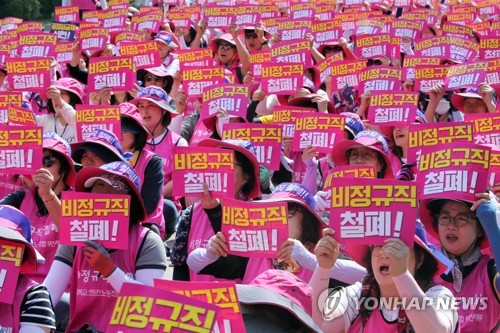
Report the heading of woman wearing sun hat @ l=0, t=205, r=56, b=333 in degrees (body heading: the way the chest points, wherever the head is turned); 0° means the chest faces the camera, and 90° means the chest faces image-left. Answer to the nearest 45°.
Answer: approximately 45°

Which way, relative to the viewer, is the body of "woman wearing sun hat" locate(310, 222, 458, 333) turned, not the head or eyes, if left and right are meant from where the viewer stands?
facing the viewer and to the left of the viewer

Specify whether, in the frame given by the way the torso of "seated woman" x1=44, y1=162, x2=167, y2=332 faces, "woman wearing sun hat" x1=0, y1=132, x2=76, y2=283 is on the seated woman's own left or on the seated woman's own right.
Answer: on the seated woman's own right

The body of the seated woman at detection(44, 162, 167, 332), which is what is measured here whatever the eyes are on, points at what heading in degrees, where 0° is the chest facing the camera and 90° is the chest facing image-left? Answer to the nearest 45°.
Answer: approximately 45°

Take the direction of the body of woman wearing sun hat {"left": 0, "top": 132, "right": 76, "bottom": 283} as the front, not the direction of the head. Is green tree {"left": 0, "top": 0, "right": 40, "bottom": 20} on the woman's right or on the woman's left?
on the woman's right

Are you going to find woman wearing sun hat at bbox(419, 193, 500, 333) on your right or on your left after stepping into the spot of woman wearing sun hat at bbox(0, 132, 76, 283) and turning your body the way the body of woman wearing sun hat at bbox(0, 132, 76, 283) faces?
on your left

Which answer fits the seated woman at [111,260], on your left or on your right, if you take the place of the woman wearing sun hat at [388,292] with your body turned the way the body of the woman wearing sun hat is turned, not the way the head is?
on your right

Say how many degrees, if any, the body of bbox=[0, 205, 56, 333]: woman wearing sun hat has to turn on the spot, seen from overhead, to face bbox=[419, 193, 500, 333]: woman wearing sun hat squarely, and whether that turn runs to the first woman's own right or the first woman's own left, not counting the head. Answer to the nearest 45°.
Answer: approximately 135° to the first woman's own left

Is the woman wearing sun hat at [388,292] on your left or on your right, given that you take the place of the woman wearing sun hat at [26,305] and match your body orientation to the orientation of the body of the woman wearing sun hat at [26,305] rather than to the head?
on your left

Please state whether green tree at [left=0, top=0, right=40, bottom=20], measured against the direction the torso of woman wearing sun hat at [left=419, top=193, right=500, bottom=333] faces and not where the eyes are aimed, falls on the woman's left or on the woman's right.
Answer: on the woman's right

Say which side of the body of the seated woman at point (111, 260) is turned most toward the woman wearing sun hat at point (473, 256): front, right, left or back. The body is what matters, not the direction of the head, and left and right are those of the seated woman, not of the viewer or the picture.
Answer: left
